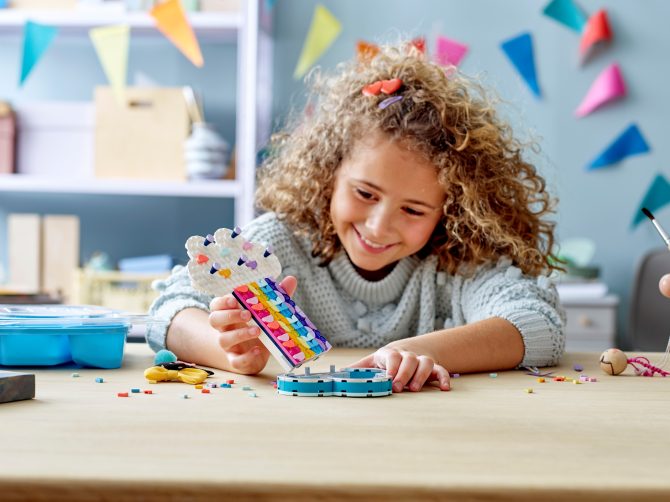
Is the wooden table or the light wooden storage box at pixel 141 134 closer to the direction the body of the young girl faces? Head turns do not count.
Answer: the wooden table

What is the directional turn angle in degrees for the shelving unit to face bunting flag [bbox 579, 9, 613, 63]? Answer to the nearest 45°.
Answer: approximately 90° to its left

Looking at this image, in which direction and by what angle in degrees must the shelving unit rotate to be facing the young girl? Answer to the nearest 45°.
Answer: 0° — it already faces them

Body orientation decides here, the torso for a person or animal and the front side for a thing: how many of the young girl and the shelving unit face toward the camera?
2

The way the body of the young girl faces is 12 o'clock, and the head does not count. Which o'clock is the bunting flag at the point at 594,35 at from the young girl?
The bunting flag is roughly at 7 o'clock from the young girl.

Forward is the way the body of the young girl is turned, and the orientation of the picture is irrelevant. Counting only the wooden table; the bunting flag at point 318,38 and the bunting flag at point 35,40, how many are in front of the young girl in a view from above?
1

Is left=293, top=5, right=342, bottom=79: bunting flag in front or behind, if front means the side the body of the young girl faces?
behind

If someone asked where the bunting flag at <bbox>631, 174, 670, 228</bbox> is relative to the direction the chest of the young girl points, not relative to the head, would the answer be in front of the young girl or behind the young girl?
behind

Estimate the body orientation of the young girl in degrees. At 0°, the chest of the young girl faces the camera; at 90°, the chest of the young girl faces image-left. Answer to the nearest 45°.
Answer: approximately 0°

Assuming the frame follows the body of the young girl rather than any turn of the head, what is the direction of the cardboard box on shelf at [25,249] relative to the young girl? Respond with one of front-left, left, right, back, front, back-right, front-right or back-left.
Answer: back-right

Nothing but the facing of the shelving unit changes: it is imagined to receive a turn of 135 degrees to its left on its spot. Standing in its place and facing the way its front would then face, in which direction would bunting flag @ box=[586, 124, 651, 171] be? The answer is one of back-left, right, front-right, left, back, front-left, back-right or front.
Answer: front-right
